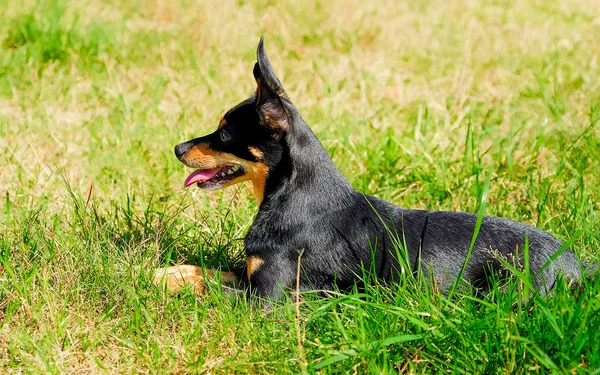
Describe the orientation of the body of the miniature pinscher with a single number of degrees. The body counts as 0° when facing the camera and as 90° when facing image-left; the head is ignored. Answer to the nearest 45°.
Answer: approximately 90°
